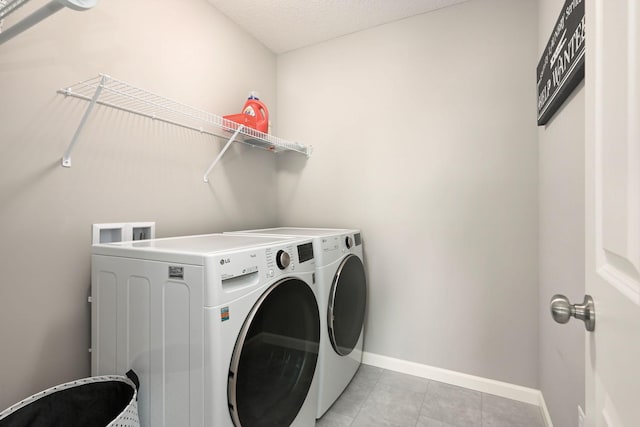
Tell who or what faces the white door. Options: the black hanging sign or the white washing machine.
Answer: the white washing machine

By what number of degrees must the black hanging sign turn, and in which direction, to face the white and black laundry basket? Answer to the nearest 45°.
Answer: approximately 45° to its left

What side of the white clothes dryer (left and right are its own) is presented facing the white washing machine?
right

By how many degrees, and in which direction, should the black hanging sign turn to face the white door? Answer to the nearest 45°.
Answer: approximately 90° to its left

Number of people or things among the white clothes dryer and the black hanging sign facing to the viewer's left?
1

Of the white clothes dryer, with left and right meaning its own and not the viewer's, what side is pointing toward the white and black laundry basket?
right

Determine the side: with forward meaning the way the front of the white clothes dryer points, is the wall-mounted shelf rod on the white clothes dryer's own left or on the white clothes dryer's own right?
on the white clothes dryer's own right

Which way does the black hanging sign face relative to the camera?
to the viewer's left

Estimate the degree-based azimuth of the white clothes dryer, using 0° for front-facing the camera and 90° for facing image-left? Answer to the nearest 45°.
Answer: approximately 315°
